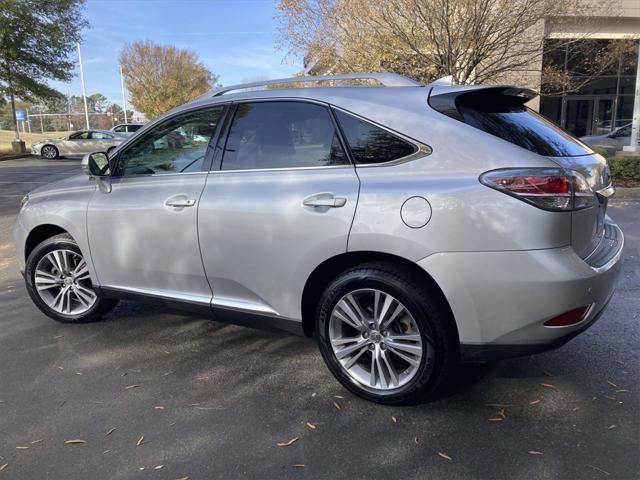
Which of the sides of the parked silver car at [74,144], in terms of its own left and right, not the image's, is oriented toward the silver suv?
left

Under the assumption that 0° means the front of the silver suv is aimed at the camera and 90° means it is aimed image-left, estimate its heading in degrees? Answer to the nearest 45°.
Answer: approximately 135°

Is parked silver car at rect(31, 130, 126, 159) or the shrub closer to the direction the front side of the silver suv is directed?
the parked silver car

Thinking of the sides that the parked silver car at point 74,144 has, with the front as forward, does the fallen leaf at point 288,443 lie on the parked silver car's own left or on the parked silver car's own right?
on the parked silver car's own left

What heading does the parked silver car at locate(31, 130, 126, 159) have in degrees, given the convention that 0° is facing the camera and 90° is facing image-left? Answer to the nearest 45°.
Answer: approximately 90°

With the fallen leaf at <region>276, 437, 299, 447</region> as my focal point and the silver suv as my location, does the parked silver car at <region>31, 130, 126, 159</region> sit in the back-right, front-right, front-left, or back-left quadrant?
back-right
